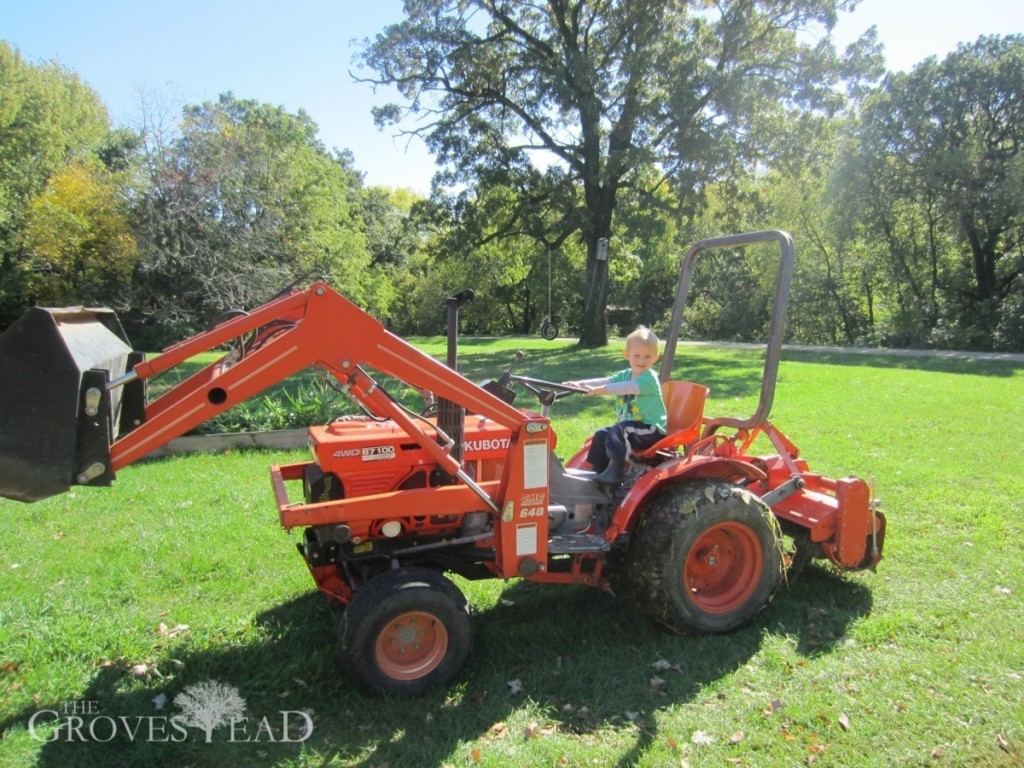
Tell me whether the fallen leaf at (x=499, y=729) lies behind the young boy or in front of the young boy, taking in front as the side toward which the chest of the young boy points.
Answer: in front

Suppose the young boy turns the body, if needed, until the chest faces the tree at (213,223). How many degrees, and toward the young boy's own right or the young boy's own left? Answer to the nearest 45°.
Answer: approximately 90° to the young boy's own right

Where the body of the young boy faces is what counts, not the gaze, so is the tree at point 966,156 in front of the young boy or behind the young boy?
behind

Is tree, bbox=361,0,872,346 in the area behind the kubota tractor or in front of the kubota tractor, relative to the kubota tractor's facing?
behind

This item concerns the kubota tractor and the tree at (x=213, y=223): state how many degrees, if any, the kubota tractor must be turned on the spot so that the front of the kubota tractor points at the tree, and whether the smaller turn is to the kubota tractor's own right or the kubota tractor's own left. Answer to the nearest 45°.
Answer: approximately 135° to the kubota tractor's own right

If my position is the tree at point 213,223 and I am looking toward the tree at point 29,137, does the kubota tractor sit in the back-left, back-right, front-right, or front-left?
back-left

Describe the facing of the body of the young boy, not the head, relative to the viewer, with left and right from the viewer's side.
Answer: facing the viewer and to the left of the viewer
